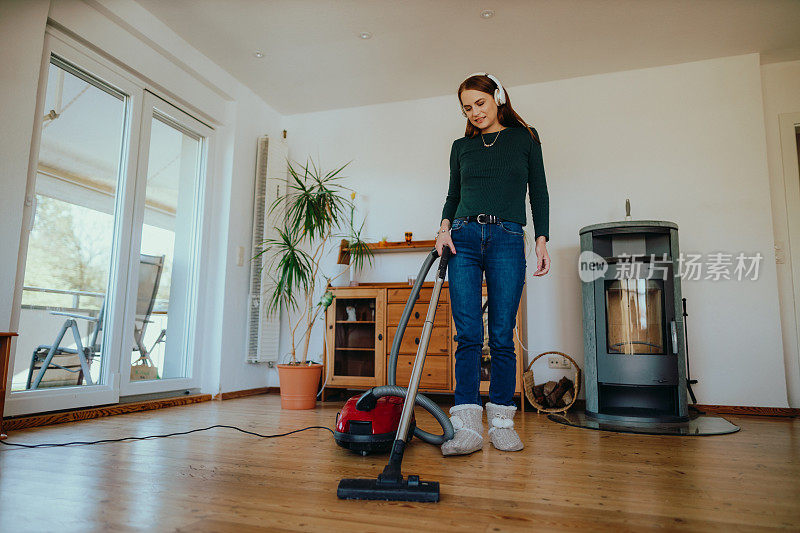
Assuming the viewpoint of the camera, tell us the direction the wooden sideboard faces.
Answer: facing the viewer

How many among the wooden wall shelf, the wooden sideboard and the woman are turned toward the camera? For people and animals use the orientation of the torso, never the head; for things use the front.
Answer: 3

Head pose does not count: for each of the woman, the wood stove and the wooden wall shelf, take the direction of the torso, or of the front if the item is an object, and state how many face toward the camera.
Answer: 3

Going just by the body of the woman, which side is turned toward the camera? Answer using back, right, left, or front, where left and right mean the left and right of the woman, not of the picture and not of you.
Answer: front

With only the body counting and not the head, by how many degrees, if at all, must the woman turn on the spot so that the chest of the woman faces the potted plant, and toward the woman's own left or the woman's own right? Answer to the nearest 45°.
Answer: approximately 135° to the woman's own right

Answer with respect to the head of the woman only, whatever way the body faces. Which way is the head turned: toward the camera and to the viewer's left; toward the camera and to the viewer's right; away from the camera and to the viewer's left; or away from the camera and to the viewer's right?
toward the camera and to the viewer's left

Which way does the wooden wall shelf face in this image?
toward the camera
